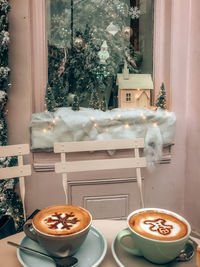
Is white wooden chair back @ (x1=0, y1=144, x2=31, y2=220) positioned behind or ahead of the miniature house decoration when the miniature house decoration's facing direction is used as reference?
ahead

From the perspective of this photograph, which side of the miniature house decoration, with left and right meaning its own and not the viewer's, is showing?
front

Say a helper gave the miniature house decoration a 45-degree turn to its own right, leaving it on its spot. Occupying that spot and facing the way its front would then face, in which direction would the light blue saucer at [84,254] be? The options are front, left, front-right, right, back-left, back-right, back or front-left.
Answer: front-left

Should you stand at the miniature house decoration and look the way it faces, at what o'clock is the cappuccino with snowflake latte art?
The cappuccino with snowflake latte art is roughly at 12 o'clock from the miniature house decoration.

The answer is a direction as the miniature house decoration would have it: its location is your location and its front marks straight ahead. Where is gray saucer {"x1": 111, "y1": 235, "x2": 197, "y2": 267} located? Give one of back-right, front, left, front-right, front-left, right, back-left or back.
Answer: front

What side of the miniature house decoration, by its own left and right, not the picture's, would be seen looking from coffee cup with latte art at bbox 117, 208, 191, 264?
front

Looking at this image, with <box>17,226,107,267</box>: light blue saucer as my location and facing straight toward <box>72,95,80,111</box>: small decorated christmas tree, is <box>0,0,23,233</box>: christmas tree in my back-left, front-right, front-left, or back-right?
front-left

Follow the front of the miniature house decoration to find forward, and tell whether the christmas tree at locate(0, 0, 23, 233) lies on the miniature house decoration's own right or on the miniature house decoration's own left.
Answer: on the miniature house decoration's own right
